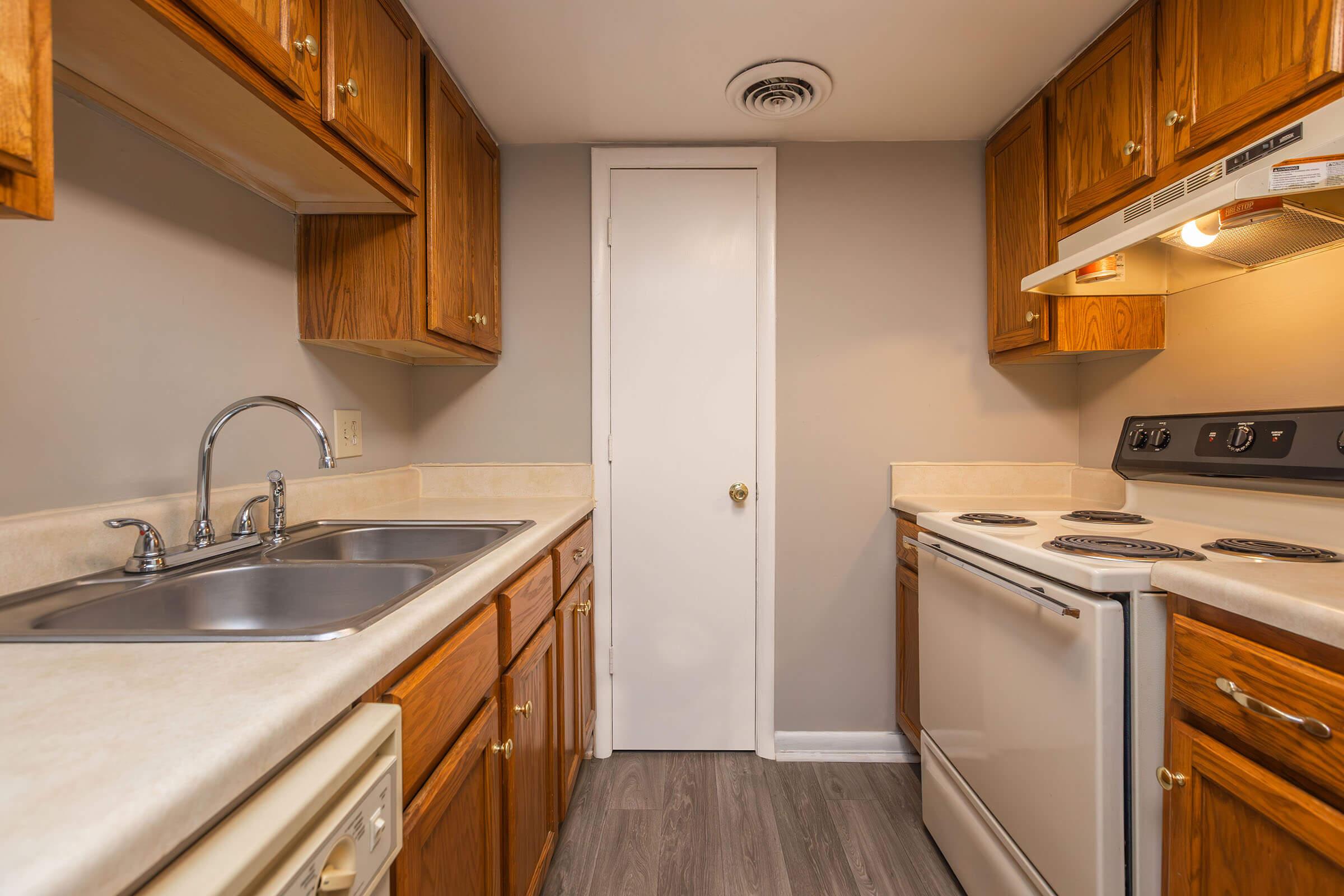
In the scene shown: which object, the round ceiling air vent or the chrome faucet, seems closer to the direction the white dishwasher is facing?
the round ceiling air vent

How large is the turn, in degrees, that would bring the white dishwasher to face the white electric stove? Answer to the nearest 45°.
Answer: approximately 45° to its left

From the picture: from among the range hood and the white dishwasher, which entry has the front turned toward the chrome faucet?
the range hood

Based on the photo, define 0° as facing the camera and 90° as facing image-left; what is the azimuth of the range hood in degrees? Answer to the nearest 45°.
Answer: approximately 45°

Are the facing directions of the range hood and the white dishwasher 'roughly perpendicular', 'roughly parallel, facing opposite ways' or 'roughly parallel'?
roughly parallel, facing opposite ways

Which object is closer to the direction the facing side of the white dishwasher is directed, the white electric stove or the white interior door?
the white electric stove

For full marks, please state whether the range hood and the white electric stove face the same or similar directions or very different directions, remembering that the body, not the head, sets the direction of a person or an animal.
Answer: same or similar directions

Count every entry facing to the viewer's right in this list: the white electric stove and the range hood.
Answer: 0

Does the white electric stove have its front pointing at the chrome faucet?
yes

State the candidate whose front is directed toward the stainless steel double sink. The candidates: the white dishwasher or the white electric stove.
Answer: the white electric stove

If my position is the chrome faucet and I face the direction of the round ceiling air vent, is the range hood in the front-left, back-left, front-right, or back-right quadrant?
front-right

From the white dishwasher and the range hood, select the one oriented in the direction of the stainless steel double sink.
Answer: the range hood

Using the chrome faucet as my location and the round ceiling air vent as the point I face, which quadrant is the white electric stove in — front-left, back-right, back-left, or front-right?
front-right

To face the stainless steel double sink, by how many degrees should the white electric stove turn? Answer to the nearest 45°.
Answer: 0° — it already faces it

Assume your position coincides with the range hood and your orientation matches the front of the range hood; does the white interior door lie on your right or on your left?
on your right

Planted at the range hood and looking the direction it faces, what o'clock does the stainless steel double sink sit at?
The stainless steel double sink is roughly at 12 o'clock from the range hood.

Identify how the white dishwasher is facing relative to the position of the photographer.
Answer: facing the viewer and to the right of the viewer
